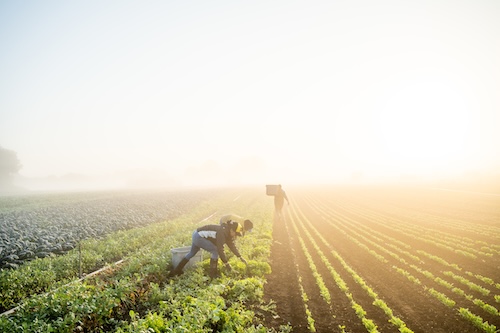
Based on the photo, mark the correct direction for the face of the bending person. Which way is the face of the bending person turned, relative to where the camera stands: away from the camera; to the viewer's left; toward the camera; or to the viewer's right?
to the viewer's right

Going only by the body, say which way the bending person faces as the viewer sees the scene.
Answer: to the viewer's right
